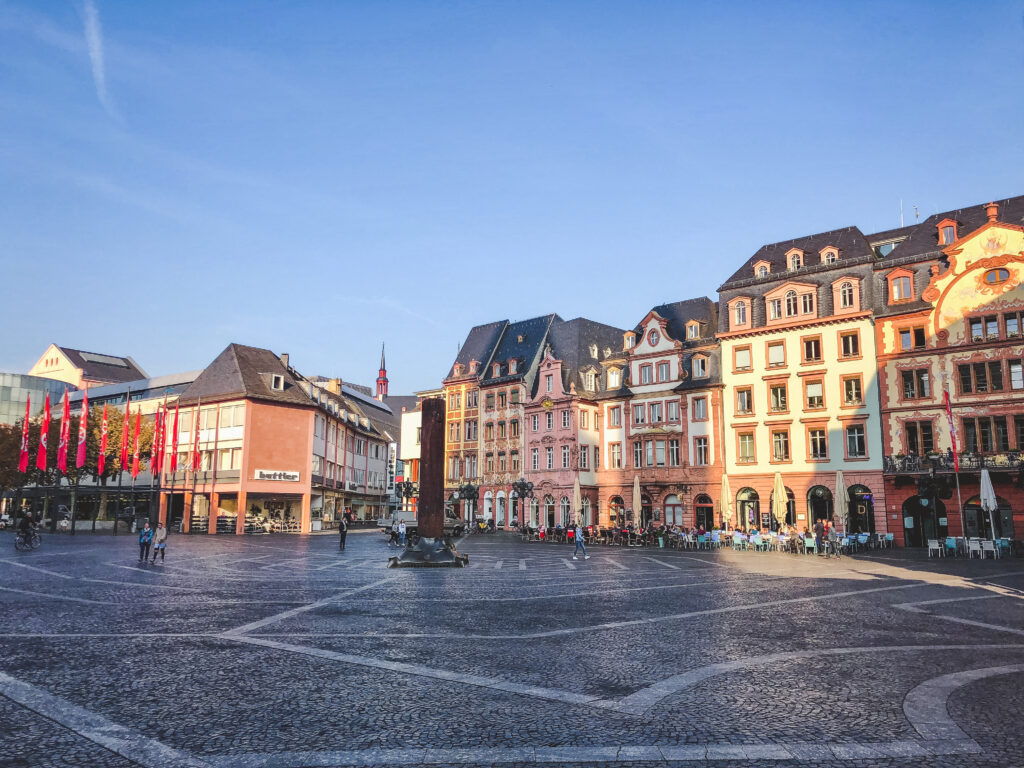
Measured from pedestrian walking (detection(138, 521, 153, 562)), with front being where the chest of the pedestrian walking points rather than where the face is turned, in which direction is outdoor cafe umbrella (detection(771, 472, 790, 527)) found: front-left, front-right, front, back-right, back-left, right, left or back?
left

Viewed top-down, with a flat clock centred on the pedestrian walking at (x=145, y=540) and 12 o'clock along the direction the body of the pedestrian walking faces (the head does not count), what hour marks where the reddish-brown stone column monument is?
The reddish-brown stone column monument is roughly at 10 o'clock from the pedestrian walking.

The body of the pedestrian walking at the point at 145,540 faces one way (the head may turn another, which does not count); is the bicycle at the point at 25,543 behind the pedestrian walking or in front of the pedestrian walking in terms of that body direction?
behind

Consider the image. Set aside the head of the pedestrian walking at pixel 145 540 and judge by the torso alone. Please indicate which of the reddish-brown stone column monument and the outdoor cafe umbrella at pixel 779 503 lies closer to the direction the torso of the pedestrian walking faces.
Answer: the reddish-brown stone column monument

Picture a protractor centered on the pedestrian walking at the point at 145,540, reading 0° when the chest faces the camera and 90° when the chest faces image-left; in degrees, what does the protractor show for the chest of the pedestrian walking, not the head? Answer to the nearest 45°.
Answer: approximately 0°

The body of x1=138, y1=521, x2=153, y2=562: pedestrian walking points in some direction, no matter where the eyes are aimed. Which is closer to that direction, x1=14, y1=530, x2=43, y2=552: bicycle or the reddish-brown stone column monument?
the reddish-brown stone column monument
